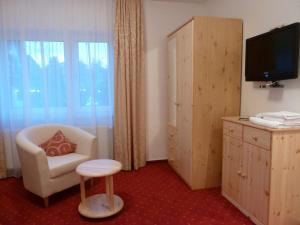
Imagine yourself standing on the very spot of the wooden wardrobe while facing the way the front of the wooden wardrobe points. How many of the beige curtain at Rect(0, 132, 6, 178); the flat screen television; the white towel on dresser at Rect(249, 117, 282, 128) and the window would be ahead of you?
2

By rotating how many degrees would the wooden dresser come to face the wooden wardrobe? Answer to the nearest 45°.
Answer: approximately 90° to its right

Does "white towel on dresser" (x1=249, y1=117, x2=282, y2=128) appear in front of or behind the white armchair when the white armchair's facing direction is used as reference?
in front

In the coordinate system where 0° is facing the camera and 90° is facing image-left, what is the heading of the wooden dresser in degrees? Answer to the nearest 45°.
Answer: approximately 45°

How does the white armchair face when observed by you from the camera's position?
facing the viewer and to the right of the viewer

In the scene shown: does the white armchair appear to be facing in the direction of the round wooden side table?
yes

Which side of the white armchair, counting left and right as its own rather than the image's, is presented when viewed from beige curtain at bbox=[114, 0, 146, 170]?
left

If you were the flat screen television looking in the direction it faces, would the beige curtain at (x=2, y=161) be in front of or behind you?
in front

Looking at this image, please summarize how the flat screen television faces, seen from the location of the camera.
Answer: facing the viewer and to the left of the viewer

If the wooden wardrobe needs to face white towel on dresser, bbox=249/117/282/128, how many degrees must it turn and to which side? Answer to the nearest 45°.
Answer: approximately 135° to its left

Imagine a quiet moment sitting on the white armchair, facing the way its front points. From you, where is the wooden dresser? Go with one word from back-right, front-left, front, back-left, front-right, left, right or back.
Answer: front

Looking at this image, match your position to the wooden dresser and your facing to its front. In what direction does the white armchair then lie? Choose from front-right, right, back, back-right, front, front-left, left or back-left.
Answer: front-right

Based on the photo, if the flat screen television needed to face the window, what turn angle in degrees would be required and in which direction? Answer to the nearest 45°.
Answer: approximately 45° to its right
